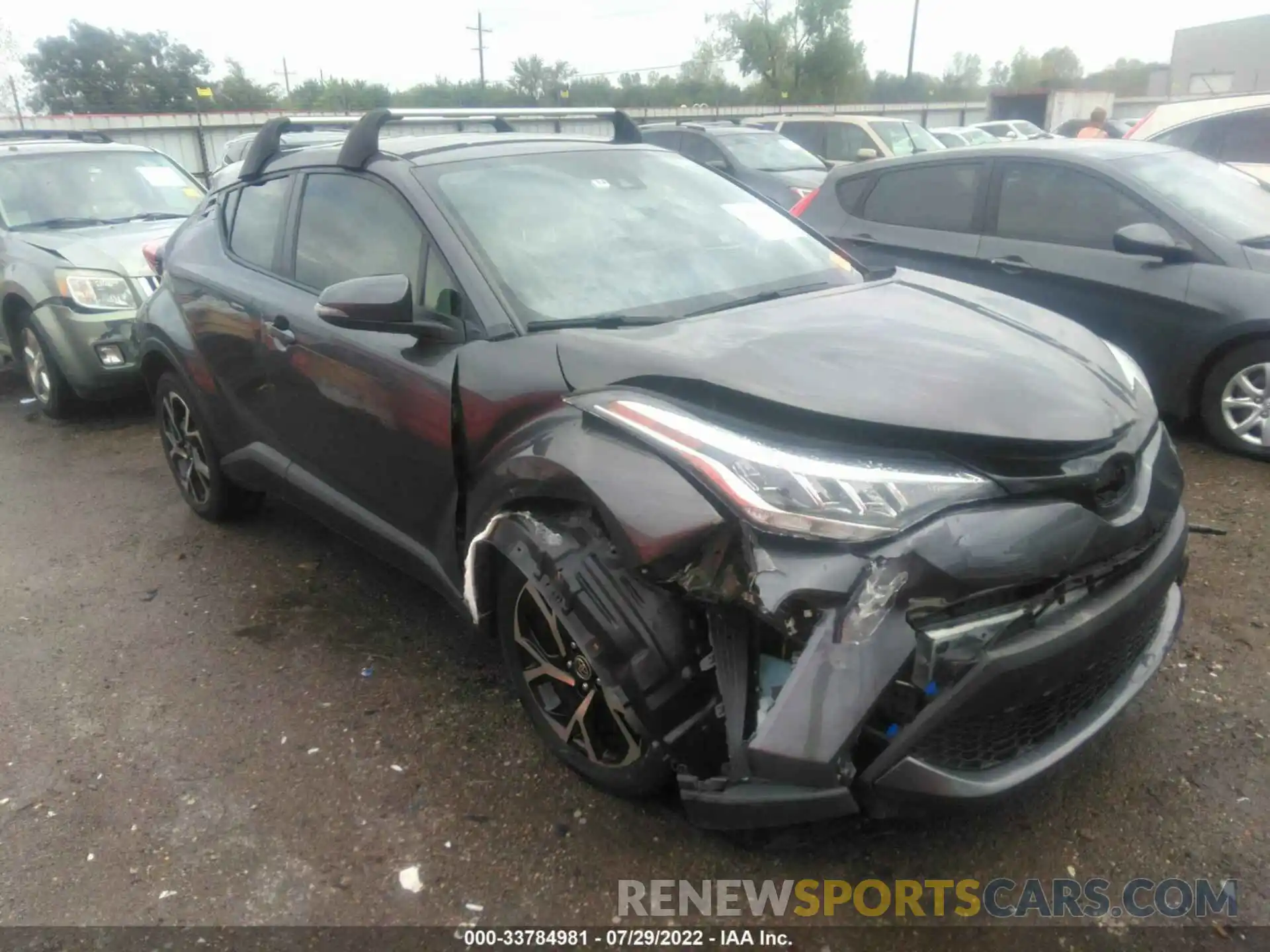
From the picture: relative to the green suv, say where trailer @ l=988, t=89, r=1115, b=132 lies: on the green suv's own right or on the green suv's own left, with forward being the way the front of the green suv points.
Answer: on the green suv's own left

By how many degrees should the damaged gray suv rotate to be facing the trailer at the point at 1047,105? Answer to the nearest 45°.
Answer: approximately 135° to its left

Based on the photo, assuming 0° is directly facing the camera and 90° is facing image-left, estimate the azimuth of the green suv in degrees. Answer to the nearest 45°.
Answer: approximately 315°

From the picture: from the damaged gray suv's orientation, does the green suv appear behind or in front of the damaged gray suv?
behind

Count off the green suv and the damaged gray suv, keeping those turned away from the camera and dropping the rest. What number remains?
0

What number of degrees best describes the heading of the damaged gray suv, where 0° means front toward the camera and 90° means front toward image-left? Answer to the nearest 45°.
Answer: approximately 315°

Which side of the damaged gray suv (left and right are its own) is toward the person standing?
left

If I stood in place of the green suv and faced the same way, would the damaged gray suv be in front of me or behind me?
in front
